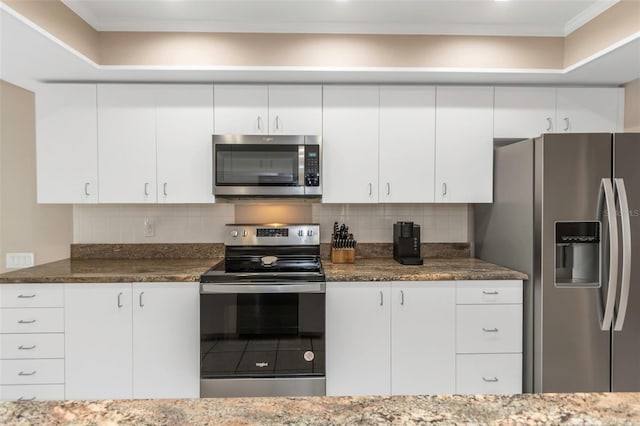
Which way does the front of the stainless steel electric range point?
toward the camera

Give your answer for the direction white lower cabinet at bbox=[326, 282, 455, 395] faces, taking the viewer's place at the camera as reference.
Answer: facing the viewer

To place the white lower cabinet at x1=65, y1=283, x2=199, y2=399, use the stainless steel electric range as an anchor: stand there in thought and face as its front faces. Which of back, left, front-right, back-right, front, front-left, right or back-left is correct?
right

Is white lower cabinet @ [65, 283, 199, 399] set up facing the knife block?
no

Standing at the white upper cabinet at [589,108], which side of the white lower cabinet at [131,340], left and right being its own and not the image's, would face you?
left

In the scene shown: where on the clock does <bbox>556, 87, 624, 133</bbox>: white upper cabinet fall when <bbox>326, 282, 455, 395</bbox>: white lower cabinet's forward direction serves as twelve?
The white upper cabinet is roughly at 8 o'clock from the white lower cabinet.

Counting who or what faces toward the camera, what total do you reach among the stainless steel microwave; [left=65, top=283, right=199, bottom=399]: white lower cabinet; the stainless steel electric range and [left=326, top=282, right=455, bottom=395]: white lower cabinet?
4

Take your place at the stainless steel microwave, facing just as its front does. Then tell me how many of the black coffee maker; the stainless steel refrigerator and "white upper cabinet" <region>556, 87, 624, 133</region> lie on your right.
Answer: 0

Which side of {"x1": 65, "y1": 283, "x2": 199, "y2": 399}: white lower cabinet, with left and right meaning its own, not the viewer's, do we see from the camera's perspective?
front

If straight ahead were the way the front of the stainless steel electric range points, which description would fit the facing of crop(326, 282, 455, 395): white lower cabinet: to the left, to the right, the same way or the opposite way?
the same way

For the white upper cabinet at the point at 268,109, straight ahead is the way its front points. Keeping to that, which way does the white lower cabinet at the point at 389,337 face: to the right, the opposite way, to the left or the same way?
the same way

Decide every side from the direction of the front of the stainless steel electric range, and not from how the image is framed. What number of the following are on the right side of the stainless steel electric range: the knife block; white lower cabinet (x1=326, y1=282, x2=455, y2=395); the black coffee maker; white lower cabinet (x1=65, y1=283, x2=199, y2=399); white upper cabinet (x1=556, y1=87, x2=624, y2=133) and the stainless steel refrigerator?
1

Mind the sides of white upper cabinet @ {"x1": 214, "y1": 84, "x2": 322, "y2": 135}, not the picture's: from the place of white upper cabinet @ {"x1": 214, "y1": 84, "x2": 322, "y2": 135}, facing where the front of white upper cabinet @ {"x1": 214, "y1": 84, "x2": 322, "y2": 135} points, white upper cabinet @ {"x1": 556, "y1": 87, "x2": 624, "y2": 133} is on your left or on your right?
on your left
